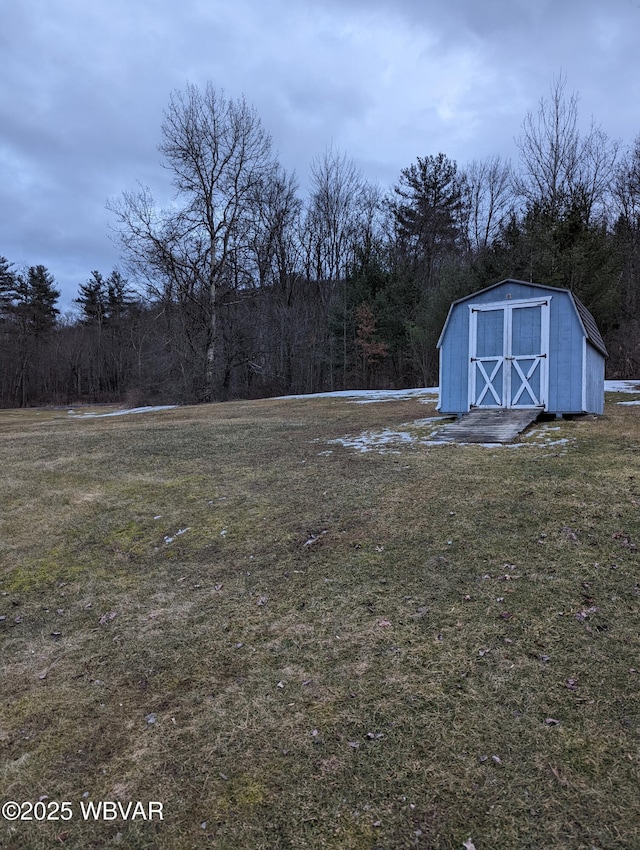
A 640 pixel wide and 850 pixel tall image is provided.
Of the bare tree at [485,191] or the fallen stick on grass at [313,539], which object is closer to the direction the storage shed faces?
the fallen stick on grass

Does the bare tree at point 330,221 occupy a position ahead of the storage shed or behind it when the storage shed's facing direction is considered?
behind

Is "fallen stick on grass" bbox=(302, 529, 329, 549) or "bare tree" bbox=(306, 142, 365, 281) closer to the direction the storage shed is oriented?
the fallen stick on grass

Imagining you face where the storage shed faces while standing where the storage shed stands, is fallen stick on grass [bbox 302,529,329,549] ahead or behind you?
ahead

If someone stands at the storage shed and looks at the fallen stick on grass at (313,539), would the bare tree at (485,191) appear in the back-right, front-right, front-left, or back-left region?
back-right

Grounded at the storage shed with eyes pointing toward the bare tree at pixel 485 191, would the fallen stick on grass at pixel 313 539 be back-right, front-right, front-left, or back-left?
back-left

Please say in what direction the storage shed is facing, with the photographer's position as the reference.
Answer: facing the viewer

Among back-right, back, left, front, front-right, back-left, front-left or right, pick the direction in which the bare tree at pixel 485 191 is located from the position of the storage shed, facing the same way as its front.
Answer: back

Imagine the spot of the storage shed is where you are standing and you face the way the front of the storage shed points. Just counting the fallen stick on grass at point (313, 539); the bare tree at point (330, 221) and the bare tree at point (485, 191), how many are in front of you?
1
